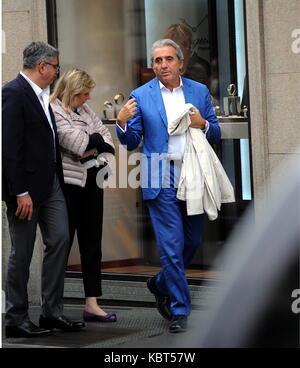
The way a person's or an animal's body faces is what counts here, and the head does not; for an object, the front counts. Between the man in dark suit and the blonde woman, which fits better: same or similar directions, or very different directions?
same or similar directions

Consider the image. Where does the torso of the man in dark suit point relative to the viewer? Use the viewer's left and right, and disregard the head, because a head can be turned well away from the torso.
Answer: facing the viewer and to the right of the viewer

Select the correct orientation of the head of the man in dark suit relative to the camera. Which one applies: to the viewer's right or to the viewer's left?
to the viewer's right

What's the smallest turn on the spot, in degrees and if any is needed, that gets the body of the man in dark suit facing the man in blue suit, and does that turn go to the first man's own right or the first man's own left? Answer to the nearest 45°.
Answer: approximately 45° to the first man's own left

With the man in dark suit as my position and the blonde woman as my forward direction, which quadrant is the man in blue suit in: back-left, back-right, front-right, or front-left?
front-right

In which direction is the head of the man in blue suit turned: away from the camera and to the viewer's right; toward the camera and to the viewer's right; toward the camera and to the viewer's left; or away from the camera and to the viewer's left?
toward the camera and to the viewer's left

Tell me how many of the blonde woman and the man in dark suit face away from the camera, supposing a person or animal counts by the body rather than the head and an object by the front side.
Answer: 0

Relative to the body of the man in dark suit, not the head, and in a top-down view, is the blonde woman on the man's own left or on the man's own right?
on the man's own left
